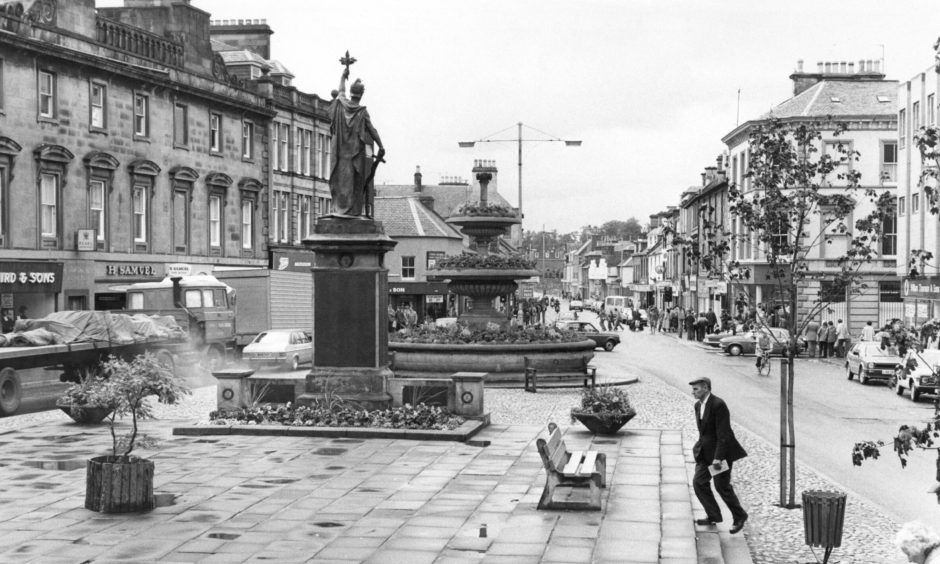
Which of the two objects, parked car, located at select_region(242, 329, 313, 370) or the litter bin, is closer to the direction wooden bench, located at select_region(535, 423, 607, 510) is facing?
the litter bin

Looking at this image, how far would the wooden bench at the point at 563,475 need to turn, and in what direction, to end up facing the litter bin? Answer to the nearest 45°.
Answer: approximately 45° to its right

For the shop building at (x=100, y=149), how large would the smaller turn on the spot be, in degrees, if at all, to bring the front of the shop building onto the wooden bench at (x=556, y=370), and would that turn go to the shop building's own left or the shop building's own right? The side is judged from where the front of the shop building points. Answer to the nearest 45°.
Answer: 0° — it already faces it

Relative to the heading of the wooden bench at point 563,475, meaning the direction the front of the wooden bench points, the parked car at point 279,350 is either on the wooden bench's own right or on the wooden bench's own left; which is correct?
on the wooden bench's own left

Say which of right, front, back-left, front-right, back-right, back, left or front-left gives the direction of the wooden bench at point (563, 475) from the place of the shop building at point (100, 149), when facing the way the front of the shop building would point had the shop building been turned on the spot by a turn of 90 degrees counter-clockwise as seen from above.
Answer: back-right

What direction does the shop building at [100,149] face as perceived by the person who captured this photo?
facing the viewer and to the right of the viewer

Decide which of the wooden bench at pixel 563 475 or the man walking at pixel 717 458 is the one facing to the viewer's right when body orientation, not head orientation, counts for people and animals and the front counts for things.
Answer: the wooden bench

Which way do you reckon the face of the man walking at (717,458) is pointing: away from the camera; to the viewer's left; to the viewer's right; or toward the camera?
to the viewer's left

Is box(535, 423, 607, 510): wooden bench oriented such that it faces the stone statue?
no

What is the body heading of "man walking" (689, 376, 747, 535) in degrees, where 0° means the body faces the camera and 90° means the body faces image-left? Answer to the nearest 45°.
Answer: approximately 45°

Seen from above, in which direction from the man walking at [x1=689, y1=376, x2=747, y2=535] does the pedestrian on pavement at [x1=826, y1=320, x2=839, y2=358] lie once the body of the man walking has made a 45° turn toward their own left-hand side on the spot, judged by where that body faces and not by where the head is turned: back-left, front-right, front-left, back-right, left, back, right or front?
back

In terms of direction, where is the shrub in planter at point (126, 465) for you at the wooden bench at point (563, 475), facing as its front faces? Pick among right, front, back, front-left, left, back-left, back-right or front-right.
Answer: back

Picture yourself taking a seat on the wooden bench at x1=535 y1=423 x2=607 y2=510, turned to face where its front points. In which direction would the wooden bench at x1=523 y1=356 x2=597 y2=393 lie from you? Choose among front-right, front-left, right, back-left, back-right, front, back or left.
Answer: left

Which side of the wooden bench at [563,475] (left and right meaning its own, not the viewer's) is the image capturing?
right

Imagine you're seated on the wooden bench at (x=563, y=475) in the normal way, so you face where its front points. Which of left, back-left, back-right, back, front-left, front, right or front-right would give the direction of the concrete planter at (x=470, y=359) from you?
left

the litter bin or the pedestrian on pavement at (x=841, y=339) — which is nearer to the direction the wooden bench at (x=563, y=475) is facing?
the litter bin

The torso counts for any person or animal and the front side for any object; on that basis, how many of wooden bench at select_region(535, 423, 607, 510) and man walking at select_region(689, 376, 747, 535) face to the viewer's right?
1
